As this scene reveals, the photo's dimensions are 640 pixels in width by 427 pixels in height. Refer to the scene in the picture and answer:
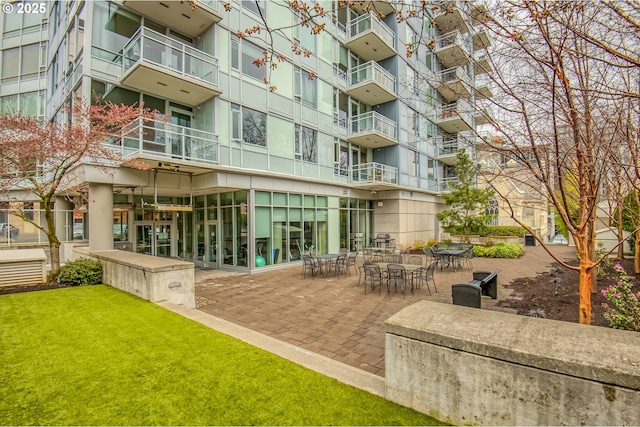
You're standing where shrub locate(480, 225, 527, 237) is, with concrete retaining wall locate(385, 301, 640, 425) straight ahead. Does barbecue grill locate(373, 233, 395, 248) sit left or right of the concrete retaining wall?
right

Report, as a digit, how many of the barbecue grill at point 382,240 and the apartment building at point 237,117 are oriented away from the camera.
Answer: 0

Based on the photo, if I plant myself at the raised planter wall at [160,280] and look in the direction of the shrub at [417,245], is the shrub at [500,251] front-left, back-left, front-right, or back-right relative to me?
front-right

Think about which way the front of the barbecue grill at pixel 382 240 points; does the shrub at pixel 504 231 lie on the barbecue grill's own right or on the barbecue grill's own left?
on the barbecue grill's own left

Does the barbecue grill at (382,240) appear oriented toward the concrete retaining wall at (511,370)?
yes

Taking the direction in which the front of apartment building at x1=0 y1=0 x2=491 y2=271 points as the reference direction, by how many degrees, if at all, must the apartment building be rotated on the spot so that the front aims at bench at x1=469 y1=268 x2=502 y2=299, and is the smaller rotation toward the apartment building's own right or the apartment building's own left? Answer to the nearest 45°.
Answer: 0° — it already faces it

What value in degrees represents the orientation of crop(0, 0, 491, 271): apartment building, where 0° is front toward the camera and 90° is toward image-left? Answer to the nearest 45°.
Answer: approximately 315°

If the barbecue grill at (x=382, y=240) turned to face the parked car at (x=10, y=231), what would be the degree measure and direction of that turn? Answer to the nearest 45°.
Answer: approximately 90° to its right

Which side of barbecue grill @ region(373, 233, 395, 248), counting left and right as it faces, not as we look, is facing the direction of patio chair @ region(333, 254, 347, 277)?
front

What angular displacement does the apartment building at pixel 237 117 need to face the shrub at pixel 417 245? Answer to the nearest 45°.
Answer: approximately 90° to its left

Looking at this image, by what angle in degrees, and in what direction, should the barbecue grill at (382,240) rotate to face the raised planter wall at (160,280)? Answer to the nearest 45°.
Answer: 0° — it already faces it

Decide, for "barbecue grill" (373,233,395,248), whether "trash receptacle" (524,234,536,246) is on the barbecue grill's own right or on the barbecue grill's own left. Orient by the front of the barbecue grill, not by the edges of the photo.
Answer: on the barbecue grill's own left

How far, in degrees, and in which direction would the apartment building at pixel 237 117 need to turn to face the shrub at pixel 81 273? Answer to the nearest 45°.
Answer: approximately 90° to its right

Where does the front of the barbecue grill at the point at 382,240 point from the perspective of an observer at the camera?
facing the viewer

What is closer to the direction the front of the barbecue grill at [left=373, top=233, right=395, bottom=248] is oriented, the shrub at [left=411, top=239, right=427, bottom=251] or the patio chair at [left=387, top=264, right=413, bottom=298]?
the patio chair

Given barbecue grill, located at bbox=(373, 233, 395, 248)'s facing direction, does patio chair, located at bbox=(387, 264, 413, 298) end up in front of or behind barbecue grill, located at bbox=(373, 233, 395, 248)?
in front
